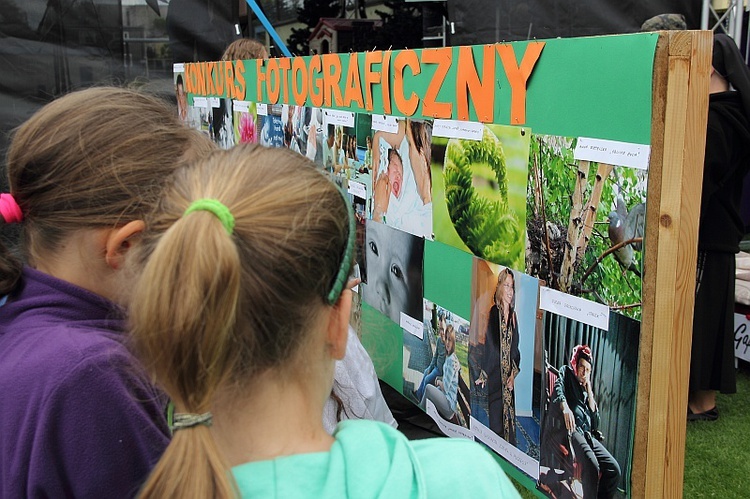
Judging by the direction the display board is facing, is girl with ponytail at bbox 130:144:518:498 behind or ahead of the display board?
ahead

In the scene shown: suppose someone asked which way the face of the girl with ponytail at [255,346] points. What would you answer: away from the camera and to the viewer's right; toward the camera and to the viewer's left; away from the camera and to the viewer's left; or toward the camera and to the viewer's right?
away from the camera and to the viewer's right

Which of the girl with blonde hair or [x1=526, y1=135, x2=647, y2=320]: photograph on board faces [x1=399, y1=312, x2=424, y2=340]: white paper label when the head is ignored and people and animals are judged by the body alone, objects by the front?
the girl with blonde hair

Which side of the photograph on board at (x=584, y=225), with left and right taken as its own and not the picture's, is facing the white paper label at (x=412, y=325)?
right

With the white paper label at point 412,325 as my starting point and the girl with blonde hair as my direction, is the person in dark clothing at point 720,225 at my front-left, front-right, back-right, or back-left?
back-left

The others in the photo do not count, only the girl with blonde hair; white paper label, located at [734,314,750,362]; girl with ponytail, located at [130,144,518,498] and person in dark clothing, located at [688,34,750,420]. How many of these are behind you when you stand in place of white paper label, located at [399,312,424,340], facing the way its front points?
2

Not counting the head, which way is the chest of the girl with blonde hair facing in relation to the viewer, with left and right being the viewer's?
facing away from the viewer and to the right of the viewer
